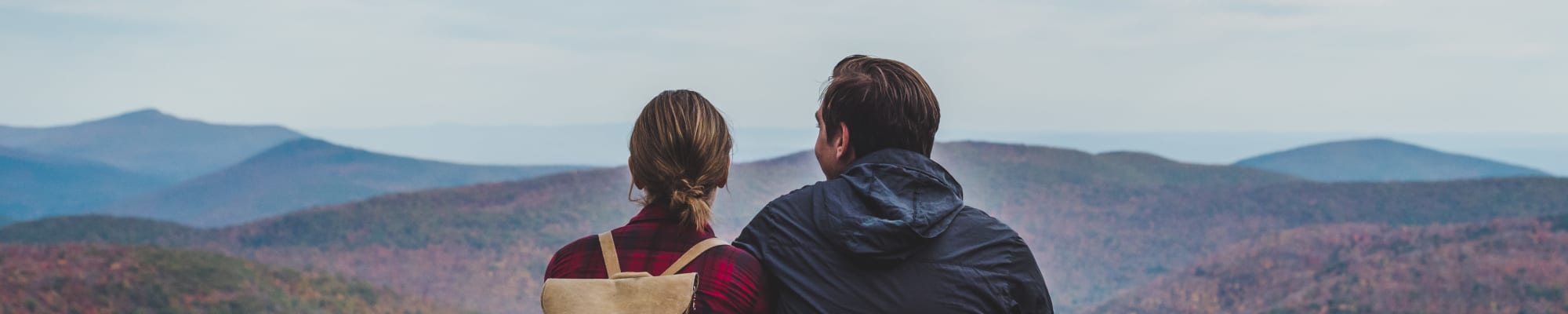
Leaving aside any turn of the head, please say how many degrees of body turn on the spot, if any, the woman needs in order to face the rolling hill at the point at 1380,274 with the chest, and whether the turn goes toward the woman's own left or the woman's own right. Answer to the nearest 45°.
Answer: approximately 45° to the woman's own right

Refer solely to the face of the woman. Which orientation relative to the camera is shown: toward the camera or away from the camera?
away from the camera

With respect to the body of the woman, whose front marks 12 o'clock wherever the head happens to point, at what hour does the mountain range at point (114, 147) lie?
The mountain range is roughly at 11 o'clock from the woman.

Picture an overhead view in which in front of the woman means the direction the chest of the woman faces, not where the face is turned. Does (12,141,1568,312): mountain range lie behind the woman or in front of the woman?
in front

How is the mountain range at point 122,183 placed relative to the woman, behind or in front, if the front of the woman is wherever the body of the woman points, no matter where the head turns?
in front

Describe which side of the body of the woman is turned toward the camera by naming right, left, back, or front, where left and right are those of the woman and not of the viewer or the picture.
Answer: back

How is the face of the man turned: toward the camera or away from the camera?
away from the camera

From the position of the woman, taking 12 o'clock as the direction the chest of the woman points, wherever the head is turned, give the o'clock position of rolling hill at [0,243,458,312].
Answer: The rolling hill is roughly at 11 o'clock from the woman.
